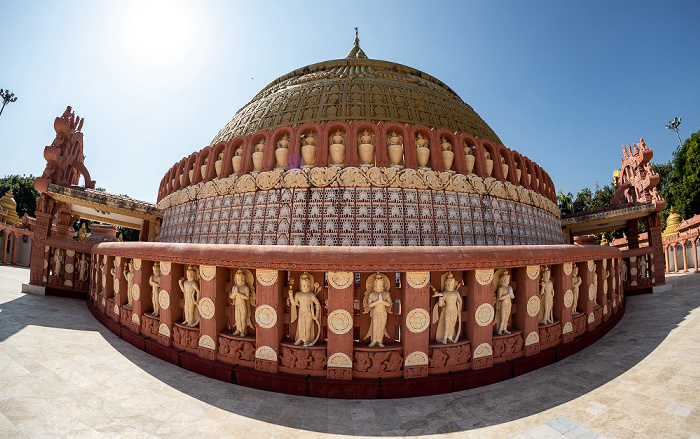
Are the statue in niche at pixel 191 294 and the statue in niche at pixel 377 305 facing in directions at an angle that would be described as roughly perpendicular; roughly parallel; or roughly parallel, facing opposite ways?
roughly parallel

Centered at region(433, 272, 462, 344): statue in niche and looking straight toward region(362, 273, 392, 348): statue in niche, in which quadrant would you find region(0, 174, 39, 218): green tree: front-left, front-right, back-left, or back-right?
front-right

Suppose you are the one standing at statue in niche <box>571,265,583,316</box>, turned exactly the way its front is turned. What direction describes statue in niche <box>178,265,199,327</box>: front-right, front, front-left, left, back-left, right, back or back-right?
right

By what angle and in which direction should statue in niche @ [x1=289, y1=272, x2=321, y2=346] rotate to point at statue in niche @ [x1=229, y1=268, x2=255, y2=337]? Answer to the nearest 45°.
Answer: approximately 135° to its right

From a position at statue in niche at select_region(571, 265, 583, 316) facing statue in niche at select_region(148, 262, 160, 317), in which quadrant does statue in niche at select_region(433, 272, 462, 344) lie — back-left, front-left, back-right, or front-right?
front-left

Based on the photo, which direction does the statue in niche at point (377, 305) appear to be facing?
toward the camera

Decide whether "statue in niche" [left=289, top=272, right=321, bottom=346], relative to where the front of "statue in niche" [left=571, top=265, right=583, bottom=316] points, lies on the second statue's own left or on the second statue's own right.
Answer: on the second statue's own right
